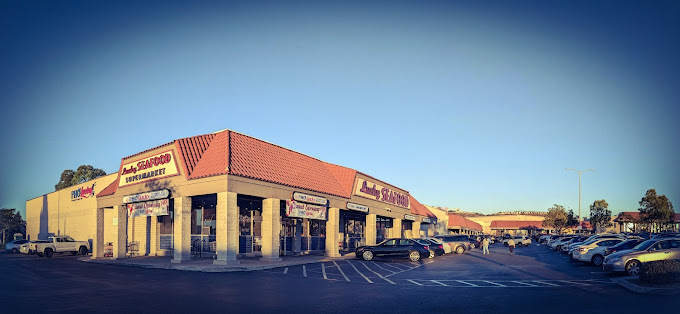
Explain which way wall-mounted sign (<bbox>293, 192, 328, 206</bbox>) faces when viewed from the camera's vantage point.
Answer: facing the viewer and to the right of the viewer

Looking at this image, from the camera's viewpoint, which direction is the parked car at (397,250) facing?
to the viewer's left

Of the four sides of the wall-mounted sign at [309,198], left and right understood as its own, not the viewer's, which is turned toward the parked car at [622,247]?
front

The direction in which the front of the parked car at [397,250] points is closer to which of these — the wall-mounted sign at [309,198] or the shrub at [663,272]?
the wall-mounted sign

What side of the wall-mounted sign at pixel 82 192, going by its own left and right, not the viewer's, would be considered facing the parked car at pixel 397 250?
left

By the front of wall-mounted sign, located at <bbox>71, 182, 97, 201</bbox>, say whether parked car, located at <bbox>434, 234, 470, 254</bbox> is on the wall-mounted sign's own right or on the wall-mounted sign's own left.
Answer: on the wall-mounted sign's own left

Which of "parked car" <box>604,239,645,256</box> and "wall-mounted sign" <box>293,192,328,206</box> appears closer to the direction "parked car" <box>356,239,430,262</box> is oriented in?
the wall-mounted sign

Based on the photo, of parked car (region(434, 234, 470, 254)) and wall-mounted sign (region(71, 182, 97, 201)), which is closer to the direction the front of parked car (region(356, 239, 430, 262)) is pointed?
the wall-mounted sign

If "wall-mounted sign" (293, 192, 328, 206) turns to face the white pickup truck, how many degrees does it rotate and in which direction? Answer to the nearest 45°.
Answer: approximately 180°

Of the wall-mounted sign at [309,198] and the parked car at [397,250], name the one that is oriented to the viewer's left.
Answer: the parked car
